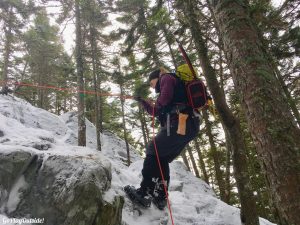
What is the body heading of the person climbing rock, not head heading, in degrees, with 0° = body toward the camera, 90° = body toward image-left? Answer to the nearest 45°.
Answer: approximately 90°

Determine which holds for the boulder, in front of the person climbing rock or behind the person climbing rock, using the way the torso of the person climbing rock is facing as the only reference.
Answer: in front

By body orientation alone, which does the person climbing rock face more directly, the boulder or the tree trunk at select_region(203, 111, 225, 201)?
the boulder

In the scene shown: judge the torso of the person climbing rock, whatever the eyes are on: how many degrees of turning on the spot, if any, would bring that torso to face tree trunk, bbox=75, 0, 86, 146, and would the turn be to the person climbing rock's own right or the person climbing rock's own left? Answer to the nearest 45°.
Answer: approximately 45° to the person climbing rock's own right

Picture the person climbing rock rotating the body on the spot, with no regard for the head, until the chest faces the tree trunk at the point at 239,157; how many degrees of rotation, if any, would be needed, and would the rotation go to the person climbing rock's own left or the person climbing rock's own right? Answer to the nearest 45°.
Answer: approximately 180°

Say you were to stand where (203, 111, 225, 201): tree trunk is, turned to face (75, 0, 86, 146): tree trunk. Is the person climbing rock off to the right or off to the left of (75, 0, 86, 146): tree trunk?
left

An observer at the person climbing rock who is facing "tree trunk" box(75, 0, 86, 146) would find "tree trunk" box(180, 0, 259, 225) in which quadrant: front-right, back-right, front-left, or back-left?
back-right

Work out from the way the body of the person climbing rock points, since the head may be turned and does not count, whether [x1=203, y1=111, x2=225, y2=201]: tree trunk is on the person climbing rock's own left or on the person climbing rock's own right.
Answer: on the person climbing rock's own right
